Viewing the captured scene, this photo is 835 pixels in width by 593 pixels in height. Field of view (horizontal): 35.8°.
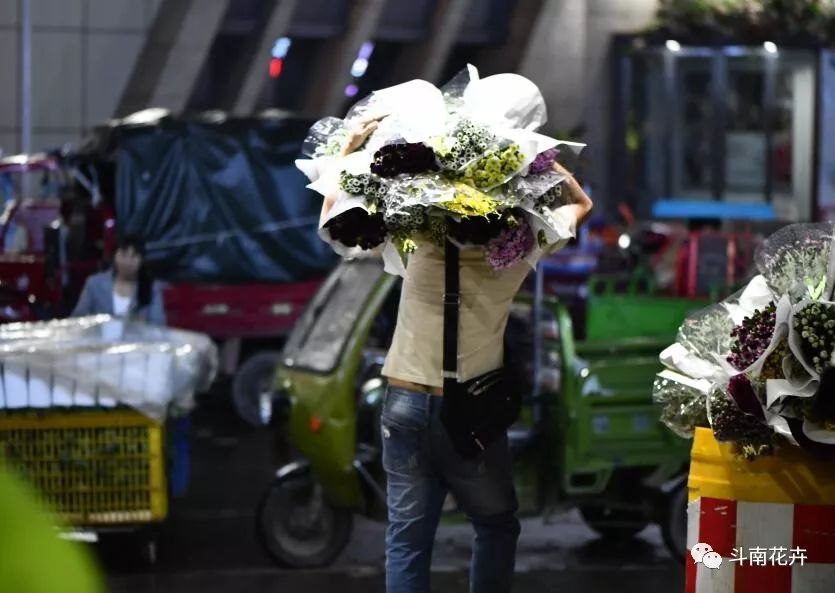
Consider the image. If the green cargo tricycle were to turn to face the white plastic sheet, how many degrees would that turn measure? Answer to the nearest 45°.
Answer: approximately 45° to its right

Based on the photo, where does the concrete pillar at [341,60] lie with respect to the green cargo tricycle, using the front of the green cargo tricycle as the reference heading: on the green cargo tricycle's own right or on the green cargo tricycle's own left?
on the green cargo tricycle's own right

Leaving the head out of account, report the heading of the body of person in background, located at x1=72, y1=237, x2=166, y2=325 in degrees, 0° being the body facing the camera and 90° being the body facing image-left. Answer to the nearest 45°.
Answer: approximately 0°

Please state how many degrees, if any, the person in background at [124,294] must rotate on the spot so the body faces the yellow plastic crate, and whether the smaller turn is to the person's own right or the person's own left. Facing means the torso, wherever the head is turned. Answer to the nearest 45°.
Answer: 0° — they already face it

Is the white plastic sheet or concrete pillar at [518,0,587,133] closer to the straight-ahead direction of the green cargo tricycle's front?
the white plastic sheet

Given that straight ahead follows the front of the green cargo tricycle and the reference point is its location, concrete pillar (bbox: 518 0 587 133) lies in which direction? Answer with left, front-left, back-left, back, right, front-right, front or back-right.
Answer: back-right

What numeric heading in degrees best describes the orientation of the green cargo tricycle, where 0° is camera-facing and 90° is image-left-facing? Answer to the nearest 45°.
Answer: approximately 45°

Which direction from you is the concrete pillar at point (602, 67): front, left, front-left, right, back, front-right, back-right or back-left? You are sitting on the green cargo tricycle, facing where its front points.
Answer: back-right
